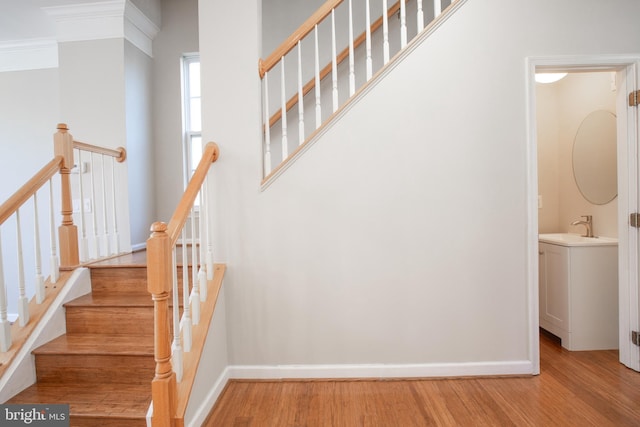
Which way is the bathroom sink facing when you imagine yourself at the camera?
facing the viewer and to the left of the viewer

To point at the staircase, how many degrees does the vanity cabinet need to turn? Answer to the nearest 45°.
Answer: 0° — it already faces it

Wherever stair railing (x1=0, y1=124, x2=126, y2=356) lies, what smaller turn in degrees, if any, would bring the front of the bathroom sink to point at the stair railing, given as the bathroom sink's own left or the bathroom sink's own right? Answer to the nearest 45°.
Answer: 0° — it already faces it

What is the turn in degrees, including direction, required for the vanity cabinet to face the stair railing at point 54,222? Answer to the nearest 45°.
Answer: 0° — it already faces it
